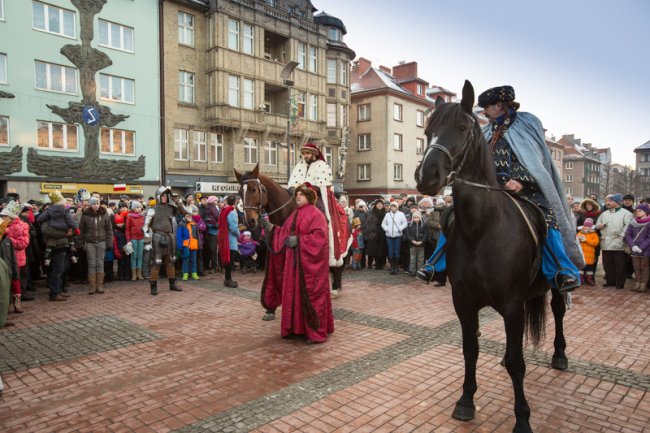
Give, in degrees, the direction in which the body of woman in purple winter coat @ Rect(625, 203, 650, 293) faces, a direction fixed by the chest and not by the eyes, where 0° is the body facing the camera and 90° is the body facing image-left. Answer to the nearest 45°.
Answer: approximately 45°

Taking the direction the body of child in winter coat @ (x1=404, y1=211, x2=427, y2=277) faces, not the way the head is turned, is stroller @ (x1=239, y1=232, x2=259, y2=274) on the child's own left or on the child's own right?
on the child's own right

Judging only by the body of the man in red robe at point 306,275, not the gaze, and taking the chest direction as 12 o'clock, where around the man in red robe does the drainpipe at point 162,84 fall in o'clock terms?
The drainpipe is roughly at 4 o'clock from the man in red robe.

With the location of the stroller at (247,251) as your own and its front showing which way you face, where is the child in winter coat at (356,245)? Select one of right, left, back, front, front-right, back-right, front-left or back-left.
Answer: left

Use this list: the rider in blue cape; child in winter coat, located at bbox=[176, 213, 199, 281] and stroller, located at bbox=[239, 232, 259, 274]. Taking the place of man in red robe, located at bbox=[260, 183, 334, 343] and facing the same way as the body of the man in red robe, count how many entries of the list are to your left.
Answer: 1

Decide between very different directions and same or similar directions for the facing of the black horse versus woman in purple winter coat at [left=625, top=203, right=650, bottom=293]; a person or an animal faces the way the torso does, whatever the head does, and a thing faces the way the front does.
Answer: same or similar directions

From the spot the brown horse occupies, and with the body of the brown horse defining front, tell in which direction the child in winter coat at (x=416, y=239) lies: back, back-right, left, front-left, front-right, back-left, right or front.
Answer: back

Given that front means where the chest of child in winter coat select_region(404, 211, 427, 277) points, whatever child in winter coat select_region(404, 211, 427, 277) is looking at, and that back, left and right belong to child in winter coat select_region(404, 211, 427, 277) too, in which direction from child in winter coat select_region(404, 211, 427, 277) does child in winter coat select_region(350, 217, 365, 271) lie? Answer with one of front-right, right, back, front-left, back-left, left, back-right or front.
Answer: back-right

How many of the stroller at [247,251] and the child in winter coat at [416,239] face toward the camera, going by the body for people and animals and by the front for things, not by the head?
2

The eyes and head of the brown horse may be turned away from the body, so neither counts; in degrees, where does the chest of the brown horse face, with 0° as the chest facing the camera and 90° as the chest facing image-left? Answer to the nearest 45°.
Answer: approximately 45°

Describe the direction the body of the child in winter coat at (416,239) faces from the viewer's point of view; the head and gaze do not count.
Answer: toward the camera

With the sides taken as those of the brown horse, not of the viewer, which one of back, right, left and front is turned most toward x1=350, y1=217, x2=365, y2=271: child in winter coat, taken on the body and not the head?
back
